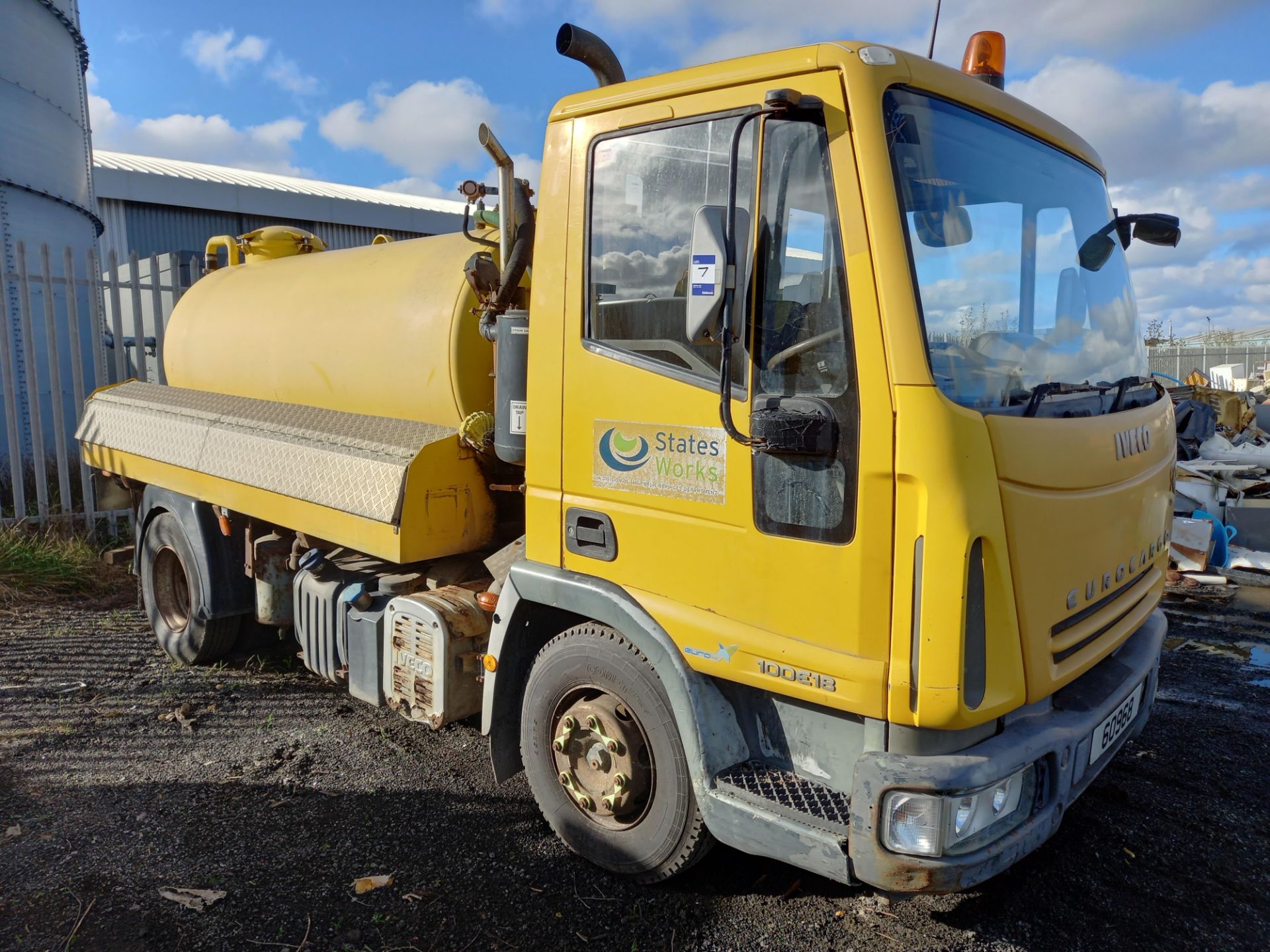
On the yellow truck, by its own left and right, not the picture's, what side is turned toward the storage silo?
back

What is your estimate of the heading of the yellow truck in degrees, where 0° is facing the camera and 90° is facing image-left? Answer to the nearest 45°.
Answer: approximately 315°

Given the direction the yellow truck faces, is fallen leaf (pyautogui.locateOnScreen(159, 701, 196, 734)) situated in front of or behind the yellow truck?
behind

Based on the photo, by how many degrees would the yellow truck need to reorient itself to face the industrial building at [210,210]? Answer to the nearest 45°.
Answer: approximately 180°

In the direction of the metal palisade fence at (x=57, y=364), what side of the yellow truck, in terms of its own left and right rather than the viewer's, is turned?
back

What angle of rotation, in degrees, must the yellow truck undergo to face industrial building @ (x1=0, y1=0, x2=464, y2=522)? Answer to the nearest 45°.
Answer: approximately 180°

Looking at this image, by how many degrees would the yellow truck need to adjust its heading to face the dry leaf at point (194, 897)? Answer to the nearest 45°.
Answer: approximately 135° to its right

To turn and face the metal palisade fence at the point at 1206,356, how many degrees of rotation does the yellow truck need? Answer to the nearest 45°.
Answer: approximately 90° to its left
